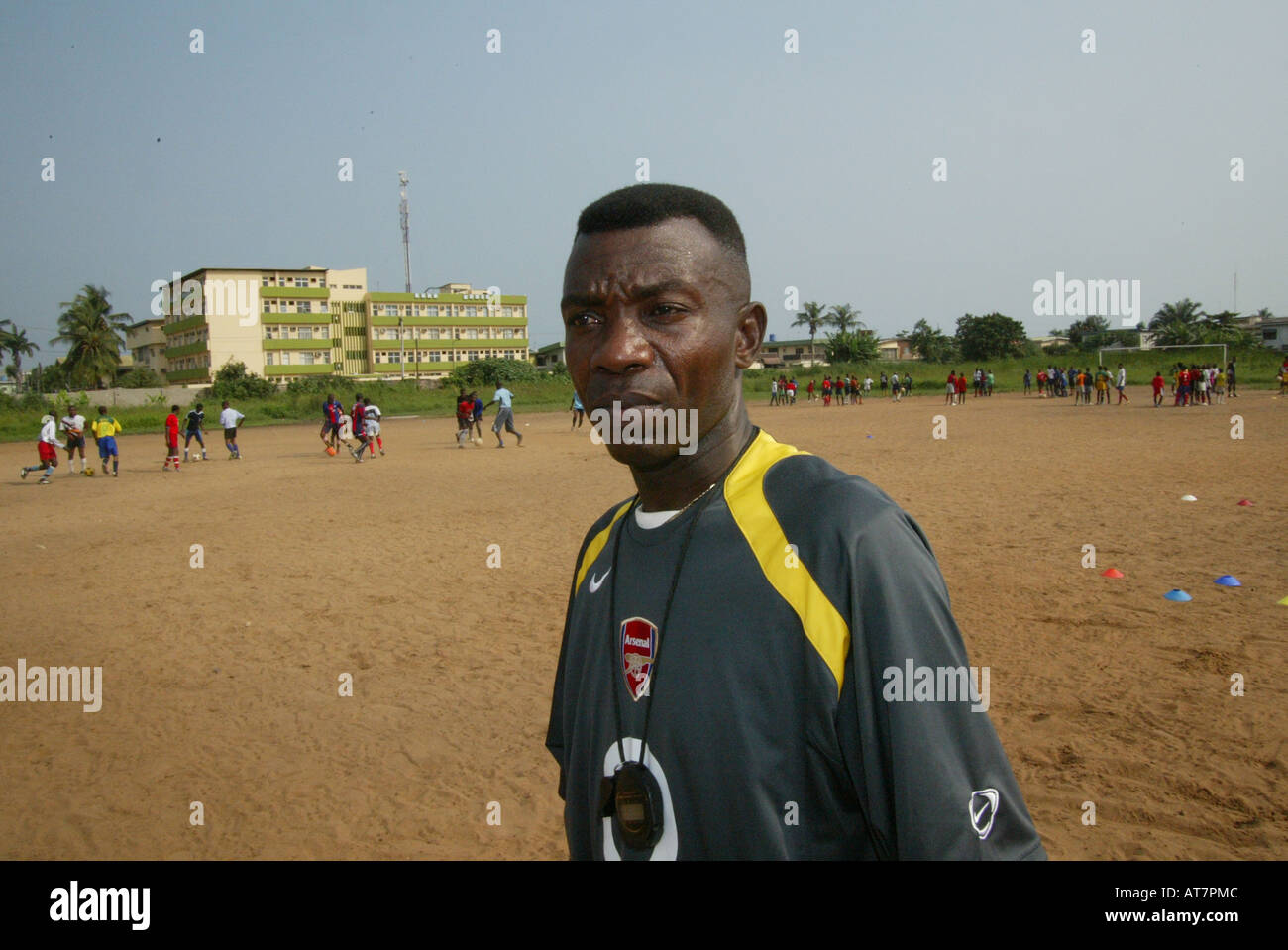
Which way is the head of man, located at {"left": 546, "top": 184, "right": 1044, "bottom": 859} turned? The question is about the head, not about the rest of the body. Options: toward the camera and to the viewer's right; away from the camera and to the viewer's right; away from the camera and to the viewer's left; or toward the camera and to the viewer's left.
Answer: toward the camera and to the viewer's left

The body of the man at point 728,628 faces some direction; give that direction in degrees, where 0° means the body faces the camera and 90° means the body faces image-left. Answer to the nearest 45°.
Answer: approximately 45°

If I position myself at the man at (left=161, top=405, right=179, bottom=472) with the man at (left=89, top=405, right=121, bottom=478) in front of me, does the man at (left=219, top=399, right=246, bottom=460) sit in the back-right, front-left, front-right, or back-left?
back-right

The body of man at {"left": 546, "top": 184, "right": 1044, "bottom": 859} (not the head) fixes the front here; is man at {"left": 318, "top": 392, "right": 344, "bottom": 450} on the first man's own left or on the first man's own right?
on the first man's own right

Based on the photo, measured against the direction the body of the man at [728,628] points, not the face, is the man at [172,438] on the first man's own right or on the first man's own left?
on the first man's own right

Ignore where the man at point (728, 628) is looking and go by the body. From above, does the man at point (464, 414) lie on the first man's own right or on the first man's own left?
on the first man's own right

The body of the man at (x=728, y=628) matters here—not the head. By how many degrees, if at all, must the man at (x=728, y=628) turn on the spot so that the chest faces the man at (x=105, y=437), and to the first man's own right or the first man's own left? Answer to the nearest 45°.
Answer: approximately 90° to the first man's own right
